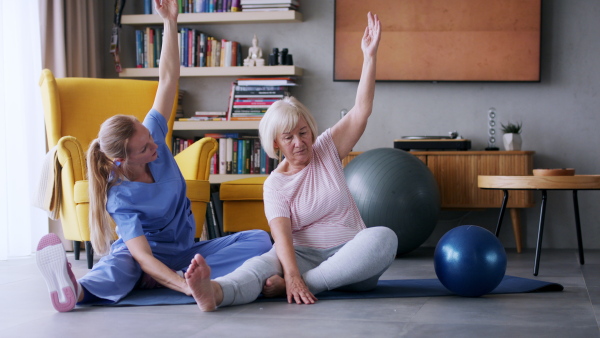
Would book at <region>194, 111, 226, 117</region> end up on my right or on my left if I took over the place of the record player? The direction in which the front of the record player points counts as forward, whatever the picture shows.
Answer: on my right

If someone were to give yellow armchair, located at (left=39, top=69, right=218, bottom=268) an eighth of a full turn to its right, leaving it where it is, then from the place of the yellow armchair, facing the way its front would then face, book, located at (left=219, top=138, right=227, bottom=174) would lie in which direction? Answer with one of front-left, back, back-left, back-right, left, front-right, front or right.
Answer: back-left

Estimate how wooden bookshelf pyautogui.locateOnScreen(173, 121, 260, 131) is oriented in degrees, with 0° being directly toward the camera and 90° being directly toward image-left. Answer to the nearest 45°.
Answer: approximately 0°

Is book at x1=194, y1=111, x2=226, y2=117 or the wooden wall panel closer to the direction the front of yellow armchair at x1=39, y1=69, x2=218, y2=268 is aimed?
the wooden wall panel

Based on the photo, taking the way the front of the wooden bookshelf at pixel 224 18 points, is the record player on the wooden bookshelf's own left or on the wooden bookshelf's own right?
on the wooden bookshelf's own left

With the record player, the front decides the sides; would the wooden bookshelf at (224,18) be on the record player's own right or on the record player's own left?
on the record player's own right

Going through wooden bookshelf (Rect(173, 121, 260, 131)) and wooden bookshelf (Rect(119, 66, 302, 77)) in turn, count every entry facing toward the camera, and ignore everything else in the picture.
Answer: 2

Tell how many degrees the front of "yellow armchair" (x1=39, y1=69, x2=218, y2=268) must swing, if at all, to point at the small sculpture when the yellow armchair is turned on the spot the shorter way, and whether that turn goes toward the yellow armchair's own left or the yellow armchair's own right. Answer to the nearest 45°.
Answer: approximately 90° to the yellow armchair's own left

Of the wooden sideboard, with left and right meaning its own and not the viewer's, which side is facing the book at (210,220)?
right

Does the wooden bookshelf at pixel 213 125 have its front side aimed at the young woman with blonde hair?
yes

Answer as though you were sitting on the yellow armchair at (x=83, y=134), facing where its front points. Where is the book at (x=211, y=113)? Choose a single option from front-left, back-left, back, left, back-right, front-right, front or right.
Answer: left

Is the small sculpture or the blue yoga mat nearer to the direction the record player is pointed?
the blue yoga mat
